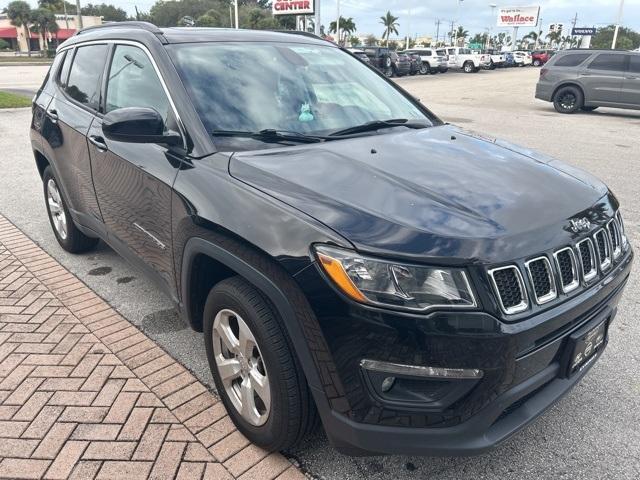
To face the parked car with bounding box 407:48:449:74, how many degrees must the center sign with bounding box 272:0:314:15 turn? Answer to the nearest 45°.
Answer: approximately 90° to its left

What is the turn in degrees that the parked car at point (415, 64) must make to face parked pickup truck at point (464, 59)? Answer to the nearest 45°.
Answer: approximately 90° to its right

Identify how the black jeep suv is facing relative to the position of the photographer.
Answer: facing the viewer and to the right of the viewer

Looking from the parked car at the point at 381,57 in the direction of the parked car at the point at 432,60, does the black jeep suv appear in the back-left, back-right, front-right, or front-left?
back-right

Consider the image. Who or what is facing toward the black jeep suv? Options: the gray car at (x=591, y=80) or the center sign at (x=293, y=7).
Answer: the center sign

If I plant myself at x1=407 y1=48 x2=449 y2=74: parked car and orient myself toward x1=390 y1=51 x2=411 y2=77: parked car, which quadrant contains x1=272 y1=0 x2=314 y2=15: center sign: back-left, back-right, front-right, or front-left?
front-right

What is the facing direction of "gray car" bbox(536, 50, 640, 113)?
to the viewer's right

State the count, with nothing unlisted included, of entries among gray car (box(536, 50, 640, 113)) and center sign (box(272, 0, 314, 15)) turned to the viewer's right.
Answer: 1

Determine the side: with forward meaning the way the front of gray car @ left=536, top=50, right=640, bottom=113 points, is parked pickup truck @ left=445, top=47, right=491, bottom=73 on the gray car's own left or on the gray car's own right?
on the gray car's own left

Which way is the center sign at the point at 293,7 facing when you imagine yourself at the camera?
facing the viewer

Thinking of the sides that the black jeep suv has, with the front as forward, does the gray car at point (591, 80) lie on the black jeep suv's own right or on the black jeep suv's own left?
on the black jeep suv's own left
